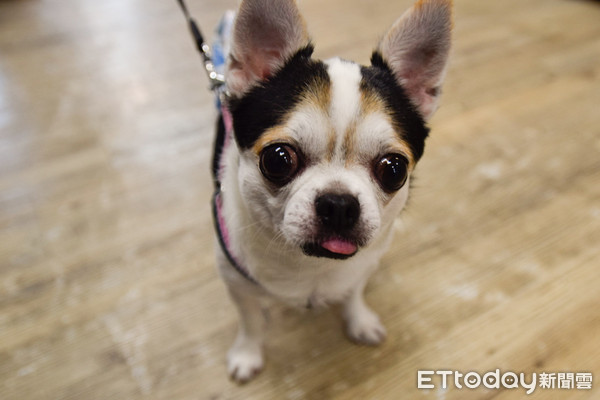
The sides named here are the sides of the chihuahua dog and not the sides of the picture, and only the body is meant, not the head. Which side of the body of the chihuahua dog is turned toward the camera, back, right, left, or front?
front
